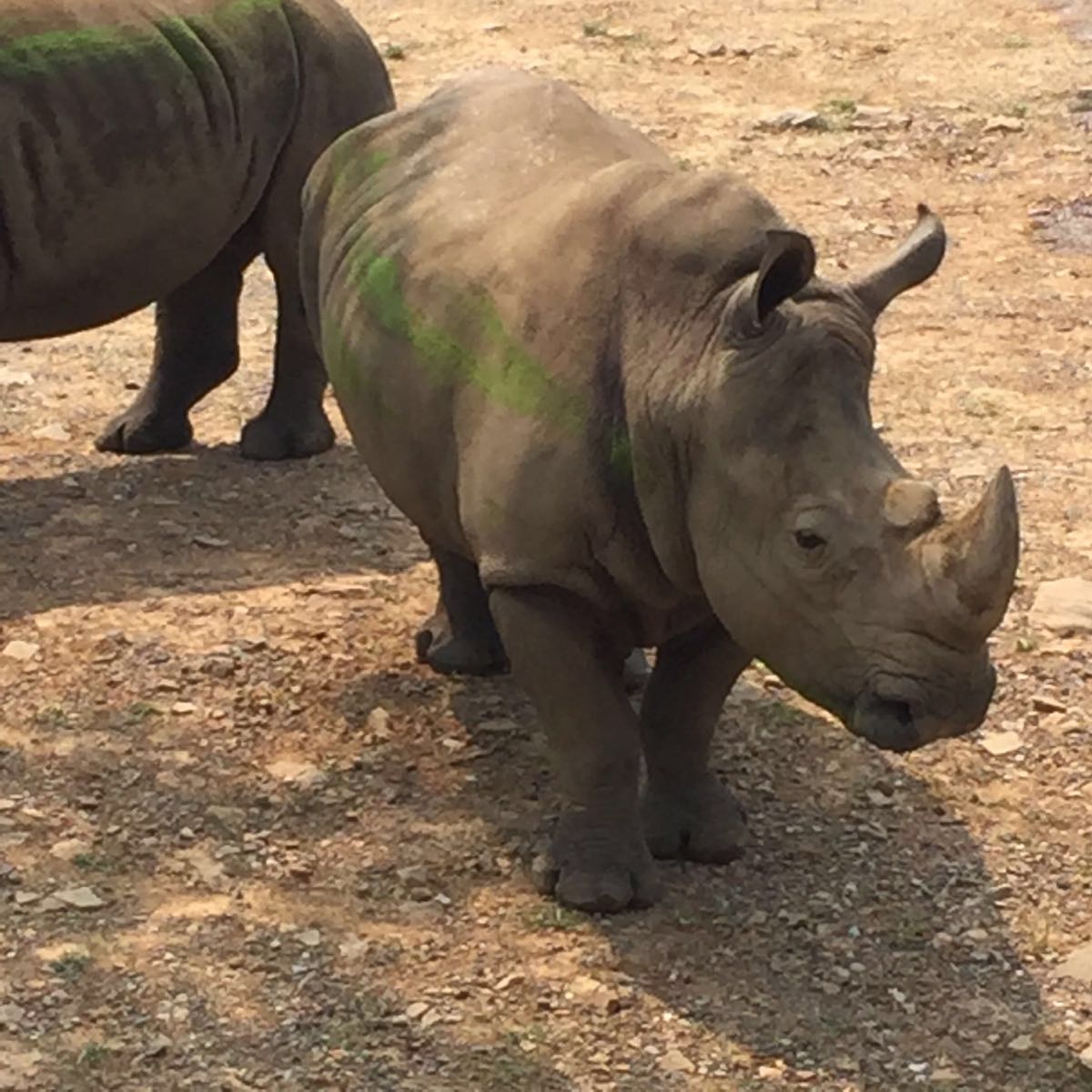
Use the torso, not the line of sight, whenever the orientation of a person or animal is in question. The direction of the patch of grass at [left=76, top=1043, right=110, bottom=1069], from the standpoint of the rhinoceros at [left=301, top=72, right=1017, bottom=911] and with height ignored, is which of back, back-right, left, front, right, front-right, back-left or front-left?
right

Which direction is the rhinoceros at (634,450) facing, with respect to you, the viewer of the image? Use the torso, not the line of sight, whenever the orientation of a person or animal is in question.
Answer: facing the viewer and to the right of the viewer

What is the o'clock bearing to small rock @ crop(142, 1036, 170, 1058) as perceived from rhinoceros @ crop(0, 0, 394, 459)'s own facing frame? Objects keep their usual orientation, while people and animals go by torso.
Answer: The small rock is roughly at 9 o'clock from the rhinoceros.

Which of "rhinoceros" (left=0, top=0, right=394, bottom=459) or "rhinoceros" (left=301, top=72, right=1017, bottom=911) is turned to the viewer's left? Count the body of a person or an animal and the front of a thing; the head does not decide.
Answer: "rhinoceros" (left=0, top=0, right=394, bottom=459)

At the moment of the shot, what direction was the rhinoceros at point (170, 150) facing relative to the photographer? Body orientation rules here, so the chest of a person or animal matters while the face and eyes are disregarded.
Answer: facing to the left of the viewer

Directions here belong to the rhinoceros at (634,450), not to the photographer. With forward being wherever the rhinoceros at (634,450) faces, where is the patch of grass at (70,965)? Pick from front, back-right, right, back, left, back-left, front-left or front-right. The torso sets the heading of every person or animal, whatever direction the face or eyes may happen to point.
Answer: right

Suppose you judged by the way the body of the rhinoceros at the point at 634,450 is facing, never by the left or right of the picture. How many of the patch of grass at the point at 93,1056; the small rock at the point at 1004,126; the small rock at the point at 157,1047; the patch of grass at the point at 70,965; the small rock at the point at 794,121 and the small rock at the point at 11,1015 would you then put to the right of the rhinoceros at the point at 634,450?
4

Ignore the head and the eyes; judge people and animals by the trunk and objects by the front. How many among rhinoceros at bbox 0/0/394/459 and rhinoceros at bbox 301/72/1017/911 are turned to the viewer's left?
1

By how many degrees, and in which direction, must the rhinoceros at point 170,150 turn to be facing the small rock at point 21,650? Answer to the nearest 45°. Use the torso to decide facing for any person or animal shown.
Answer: approximately 90° to its left
